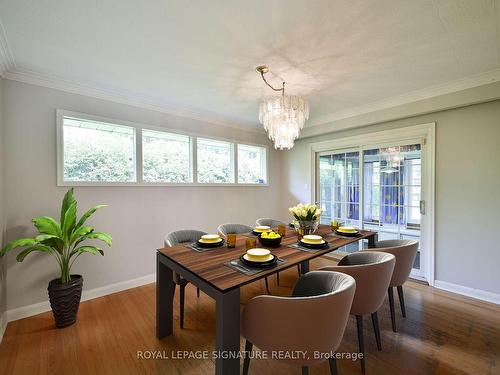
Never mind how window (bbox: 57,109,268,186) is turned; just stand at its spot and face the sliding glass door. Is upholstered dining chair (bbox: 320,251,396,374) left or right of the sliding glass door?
right

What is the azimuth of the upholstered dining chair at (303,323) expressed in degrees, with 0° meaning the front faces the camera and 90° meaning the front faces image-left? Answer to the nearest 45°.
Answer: approximately 135°

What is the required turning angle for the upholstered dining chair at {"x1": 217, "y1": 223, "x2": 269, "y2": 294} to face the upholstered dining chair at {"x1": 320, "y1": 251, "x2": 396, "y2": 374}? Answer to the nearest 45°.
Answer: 0° — it already faces it

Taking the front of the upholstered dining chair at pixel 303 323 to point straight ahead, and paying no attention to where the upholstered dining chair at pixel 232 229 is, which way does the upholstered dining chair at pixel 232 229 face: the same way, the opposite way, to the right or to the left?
the opposite way

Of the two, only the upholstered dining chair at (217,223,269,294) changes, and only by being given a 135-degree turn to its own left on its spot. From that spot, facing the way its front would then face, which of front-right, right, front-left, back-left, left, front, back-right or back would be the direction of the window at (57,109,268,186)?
left

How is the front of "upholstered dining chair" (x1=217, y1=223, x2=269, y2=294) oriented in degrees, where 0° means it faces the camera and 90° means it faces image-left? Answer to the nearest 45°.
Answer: approximately 315°

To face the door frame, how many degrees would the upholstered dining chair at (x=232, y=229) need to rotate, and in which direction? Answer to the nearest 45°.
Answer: approximately 45° to its left

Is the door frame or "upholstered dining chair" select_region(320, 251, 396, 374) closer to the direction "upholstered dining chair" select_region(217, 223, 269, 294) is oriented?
the upholstered dining chair

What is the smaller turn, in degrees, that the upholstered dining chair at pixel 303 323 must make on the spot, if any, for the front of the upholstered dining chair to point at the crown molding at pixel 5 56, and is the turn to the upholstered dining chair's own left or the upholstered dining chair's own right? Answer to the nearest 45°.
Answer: approximately 45° to the upholstered dining chair's own left
